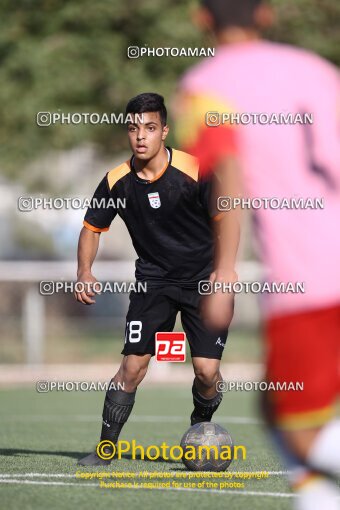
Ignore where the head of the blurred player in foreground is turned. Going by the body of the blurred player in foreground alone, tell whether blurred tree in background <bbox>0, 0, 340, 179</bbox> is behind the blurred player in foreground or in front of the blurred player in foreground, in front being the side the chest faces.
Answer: in front

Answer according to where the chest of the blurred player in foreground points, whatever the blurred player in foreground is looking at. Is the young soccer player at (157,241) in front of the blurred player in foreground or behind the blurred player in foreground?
in front

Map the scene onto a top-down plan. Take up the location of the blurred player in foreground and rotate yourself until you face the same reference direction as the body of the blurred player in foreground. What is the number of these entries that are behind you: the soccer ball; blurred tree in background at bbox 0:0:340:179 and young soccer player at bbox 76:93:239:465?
0

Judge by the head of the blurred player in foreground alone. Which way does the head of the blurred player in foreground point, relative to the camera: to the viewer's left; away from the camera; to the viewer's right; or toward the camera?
away from the camera

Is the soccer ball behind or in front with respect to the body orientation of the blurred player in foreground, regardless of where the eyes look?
in front

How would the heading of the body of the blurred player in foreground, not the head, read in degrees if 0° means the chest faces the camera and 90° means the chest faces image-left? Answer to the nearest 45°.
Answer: approximately 180°
